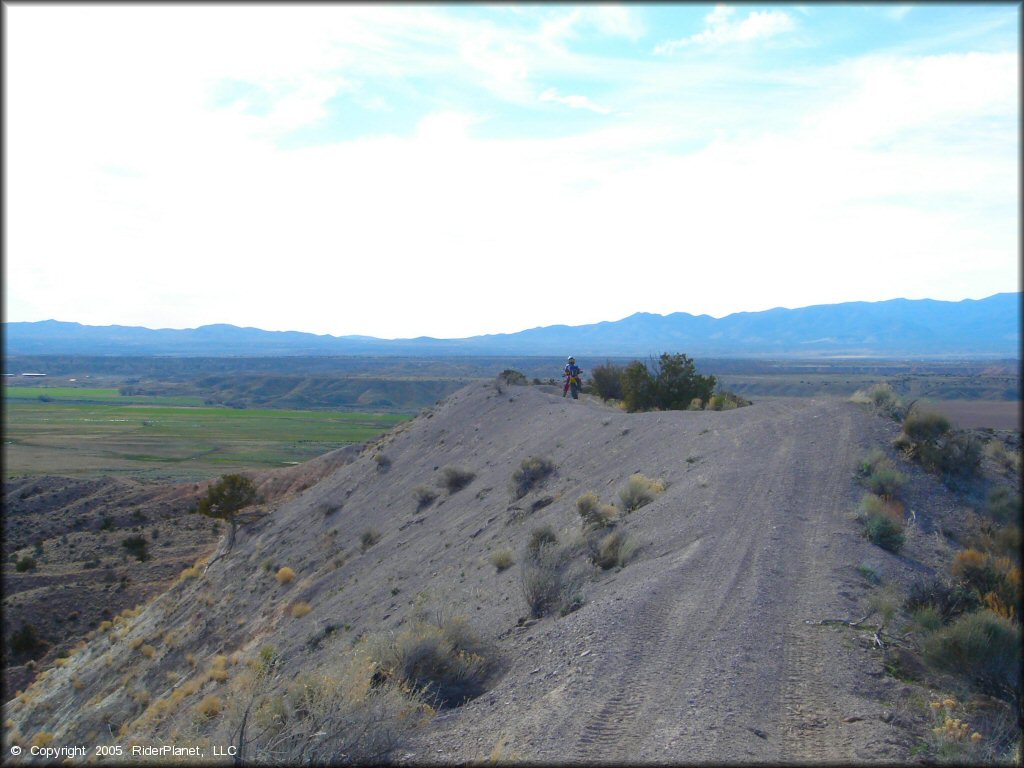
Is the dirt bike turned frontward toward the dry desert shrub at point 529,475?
yes

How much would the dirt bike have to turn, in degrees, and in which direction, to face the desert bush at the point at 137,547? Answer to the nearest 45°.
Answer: approximately 90° to its right

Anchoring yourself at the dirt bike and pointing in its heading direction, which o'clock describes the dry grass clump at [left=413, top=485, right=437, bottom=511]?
The dry grass clump is roughly at 1 o'clock from the dirt bike.

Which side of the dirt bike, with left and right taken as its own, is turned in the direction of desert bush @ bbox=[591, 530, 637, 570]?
front

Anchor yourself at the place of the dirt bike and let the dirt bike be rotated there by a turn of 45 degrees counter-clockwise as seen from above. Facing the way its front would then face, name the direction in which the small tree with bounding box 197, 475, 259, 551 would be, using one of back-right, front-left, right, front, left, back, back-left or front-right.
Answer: back-right

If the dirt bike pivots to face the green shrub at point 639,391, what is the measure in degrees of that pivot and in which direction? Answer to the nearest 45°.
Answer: approximately 45° to its left

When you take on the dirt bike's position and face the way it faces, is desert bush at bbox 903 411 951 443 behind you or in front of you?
in front

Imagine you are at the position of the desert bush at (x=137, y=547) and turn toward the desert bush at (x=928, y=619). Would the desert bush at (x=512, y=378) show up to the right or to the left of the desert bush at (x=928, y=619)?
left

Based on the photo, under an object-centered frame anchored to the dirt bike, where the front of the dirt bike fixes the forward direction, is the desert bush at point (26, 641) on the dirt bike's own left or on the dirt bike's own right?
on the dirt bike's own right

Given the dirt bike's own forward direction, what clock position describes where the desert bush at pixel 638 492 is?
The desert bush is roughly at 12 o'clock from the dirt bike.

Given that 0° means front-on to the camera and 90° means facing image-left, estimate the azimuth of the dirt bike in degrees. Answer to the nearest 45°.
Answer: approximately 0°

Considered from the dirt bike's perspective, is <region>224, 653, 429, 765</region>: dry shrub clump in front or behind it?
in front
